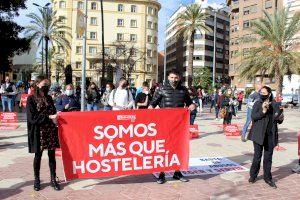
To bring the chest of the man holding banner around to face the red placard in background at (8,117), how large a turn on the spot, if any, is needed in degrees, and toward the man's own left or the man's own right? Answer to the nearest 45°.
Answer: approximately 135° to the man's own right

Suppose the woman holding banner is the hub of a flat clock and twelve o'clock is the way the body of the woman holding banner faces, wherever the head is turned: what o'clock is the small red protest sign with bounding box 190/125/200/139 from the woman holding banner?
The small red protest sign is roughly at 9 o'clock from the woman holding banner.

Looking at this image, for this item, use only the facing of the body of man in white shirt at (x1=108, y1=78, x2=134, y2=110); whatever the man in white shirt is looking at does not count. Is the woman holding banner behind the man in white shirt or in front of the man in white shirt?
in front

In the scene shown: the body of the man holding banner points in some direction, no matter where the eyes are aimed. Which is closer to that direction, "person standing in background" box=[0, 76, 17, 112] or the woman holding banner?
the woman holding banner

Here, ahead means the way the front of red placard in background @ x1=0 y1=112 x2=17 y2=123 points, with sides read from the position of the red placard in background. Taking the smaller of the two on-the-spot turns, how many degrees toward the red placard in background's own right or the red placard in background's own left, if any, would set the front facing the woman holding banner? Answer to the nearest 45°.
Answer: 0° — it already faces them

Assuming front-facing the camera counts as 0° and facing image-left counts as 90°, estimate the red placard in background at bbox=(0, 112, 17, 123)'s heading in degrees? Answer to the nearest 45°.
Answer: approximately 0°

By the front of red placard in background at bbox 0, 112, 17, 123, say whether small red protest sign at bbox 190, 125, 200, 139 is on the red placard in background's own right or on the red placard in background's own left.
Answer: on the red placard in background's own left

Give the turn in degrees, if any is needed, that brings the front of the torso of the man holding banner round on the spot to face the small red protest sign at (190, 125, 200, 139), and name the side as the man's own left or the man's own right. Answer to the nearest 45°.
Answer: approximately 180°

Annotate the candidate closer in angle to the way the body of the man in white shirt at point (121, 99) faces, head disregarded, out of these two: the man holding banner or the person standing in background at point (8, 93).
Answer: the man holding banner
